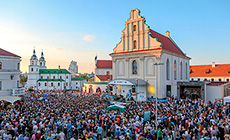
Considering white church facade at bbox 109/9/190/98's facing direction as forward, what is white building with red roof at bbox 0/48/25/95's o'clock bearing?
white building with red roof at bbox 0/48/25/95 is roughly at 1 o'clock from white church facade at bbox 109/9/190/98.

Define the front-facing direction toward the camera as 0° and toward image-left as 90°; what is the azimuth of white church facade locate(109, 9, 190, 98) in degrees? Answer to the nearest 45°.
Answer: approximately 45°
